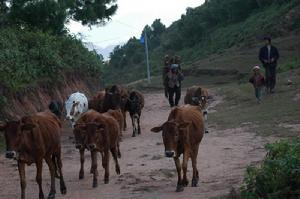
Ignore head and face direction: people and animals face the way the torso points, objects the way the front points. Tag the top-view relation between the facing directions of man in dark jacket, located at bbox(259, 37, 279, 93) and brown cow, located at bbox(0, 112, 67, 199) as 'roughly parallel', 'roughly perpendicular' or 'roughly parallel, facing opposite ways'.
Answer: roughly parallel

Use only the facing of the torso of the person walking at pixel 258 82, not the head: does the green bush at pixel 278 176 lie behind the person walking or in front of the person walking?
in front

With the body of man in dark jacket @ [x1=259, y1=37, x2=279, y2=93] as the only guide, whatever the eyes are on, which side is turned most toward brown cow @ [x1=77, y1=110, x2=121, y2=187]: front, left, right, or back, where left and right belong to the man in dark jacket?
front

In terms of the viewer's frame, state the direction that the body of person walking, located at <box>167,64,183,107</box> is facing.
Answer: toward the camera

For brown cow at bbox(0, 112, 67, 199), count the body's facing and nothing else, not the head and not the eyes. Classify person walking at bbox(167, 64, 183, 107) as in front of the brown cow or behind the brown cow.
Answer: behind

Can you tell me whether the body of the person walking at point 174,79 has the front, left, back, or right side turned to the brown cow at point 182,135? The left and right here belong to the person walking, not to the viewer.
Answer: front

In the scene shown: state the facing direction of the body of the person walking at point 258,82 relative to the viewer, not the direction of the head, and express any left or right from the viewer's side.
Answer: facing the viewer

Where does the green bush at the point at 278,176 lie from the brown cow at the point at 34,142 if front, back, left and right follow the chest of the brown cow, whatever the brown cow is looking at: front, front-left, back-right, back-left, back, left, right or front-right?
left

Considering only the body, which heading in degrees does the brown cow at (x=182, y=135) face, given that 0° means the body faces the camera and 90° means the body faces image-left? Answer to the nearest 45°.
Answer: approximately 45°

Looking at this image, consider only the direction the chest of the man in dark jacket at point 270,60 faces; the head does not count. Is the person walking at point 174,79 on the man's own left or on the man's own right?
on the man's own right

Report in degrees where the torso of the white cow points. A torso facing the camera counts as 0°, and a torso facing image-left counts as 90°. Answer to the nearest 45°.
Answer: approximately 45°

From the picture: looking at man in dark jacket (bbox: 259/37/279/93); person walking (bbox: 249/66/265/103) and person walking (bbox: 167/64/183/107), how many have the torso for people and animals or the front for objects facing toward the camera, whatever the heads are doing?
3

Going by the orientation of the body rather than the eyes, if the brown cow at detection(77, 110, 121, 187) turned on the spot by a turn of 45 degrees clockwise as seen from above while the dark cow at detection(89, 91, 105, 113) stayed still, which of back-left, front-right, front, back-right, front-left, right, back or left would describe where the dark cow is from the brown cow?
right

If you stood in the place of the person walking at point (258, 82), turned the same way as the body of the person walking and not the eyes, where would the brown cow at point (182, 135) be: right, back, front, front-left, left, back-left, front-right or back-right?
front

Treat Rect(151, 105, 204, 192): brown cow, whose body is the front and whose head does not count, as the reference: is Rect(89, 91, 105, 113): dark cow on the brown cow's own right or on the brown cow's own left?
on the brown cow's own right

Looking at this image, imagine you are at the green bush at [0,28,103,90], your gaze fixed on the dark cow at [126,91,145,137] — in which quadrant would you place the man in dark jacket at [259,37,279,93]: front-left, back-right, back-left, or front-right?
front-left
